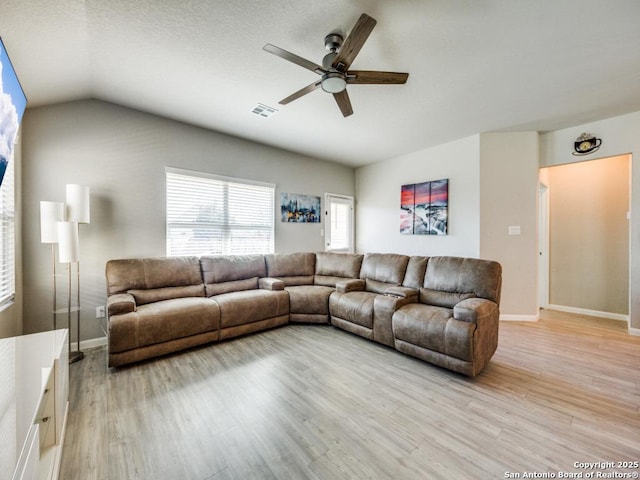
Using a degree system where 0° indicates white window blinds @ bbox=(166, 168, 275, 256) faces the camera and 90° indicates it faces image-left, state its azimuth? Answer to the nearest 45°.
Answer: approximately 315°

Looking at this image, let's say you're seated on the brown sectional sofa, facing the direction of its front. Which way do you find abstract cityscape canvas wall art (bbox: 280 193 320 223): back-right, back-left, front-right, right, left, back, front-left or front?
back

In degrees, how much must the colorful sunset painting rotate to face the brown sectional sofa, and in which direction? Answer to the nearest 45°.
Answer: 0° — it already faces it

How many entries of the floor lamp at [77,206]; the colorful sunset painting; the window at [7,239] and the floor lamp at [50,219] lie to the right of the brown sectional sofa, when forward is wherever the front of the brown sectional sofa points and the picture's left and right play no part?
3

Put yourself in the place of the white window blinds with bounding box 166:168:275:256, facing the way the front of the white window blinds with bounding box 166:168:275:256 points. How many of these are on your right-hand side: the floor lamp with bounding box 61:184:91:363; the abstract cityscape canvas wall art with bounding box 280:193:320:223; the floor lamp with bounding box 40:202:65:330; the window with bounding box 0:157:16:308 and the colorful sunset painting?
3

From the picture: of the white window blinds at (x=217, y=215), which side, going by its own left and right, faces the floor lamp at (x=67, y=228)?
right

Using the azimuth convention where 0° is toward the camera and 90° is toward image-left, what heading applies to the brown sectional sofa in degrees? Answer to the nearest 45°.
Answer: approximately 0°

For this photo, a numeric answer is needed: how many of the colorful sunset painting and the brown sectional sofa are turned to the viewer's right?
0

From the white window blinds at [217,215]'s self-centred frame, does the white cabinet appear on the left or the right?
on its right

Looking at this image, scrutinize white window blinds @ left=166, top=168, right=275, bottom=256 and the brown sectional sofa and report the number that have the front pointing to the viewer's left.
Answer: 0

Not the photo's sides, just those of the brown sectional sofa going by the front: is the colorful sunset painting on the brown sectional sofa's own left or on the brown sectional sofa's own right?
on the brown sectional sofa's own left

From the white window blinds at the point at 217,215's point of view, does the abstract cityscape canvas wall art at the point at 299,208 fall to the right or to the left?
on its left

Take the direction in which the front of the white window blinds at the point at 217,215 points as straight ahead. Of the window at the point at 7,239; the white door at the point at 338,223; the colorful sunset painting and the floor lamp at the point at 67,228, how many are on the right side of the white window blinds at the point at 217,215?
2

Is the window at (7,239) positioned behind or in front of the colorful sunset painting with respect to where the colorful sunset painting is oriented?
in front

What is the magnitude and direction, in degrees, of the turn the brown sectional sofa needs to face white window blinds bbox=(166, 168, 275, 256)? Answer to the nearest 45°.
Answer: approximately 135° to its right

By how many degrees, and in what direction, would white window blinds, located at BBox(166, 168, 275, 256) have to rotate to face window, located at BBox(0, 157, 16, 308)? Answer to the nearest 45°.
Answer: approximately 90° to its right
